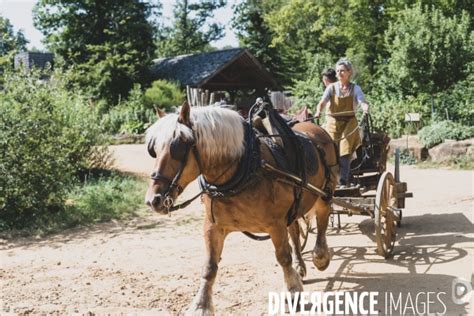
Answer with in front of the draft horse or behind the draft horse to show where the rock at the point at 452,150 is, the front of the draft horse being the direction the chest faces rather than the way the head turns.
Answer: behind

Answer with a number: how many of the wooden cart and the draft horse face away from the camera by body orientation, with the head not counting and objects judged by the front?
0

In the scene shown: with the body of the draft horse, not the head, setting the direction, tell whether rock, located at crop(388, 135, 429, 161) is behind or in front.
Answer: behind

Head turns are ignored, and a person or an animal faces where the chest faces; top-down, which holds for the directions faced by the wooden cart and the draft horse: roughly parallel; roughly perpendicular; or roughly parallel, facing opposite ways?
roughly parallel

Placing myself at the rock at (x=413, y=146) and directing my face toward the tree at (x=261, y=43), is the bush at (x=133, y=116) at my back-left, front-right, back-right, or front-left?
front-left

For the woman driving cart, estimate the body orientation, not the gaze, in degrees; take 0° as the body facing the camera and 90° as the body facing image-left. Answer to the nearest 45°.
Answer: approximately 0°

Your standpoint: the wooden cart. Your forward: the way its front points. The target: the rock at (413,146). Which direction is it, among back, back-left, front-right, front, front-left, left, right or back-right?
back-right

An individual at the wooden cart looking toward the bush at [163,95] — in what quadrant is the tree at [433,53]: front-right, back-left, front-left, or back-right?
front-right

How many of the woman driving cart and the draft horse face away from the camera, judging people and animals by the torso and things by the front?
0

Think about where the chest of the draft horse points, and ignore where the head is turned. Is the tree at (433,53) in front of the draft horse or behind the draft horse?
behind
